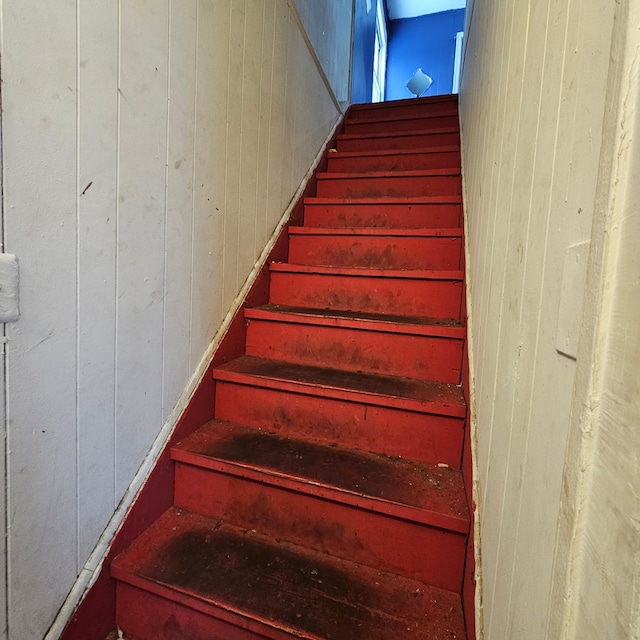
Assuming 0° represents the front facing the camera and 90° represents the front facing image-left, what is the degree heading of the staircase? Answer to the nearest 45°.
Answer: approximately 0°
